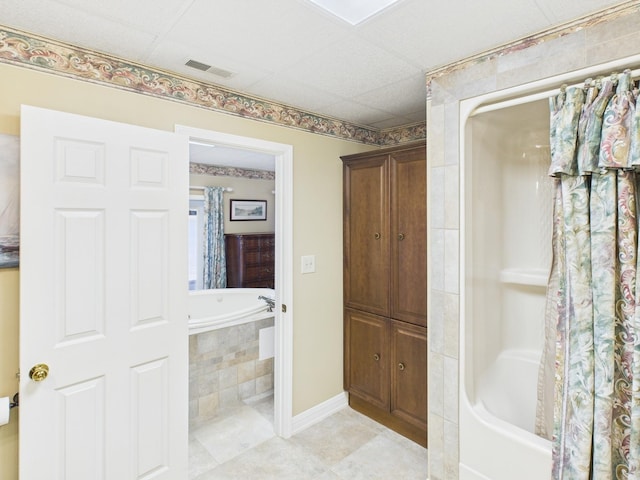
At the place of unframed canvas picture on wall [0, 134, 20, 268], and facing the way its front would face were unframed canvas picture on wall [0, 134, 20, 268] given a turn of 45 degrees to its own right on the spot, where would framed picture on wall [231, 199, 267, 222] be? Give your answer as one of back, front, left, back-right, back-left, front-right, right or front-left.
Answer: back

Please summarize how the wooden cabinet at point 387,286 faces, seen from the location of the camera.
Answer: facing the viewer and to the left of the viewer

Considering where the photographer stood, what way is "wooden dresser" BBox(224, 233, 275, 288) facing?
facing the viewer and to the right of the viewer

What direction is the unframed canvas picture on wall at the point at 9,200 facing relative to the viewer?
toward the camera

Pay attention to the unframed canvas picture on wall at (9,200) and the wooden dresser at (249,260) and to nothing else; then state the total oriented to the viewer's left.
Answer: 0

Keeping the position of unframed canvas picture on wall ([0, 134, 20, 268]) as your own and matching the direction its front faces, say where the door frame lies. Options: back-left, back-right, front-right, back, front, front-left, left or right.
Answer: left

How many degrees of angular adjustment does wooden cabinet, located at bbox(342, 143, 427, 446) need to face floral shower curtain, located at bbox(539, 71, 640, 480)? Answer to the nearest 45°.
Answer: approximately 90° to its left

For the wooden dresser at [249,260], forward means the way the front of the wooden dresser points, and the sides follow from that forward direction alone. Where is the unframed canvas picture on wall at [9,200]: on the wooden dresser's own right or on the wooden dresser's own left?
on the wooden dresser's own right

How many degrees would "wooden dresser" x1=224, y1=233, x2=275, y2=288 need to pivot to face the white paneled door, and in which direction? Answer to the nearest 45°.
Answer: approximately 45° to its right

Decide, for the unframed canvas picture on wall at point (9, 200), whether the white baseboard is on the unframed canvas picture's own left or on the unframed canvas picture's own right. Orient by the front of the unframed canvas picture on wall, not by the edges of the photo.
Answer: on the unframed canvas picture's own left

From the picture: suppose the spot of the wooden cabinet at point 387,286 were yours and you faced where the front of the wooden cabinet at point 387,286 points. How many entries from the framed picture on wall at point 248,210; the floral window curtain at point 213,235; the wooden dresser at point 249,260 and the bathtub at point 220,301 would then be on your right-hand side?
4
